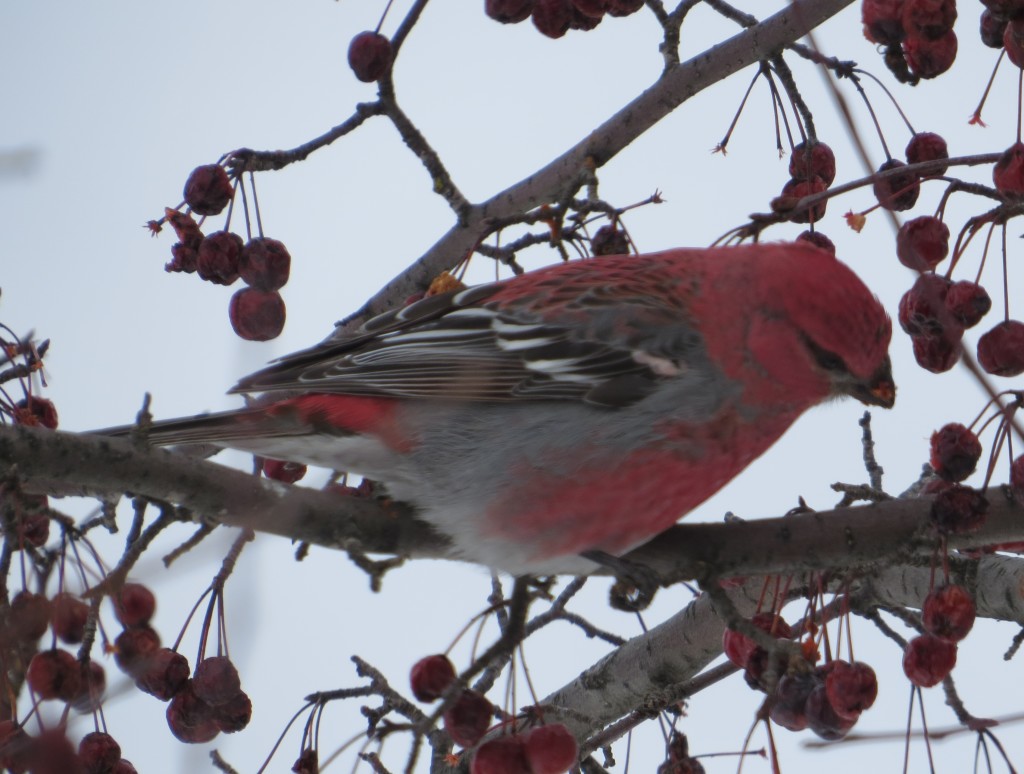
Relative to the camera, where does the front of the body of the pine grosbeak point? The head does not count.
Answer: to the viewer's right

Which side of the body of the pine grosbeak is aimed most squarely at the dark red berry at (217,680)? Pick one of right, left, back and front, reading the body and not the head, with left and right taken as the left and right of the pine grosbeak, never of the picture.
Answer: back

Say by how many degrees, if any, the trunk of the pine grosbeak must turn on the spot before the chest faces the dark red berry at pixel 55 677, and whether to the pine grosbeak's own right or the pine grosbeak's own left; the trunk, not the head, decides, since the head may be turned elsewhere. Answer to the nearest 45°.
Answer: approximately 180°

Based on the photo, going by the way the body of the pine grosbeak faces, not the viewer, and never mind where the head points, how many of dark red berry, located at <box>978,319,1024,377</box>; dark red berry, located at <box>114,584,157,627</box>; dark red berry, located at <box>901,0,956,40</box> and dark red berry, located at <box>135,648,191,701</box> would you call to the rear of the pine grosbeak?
2

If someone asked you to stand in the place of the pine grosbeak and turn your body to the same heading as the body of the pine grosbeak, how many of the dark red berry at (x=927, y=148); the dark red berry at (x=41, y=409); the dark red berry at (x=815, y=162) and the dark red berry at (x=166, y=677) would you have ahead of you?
2

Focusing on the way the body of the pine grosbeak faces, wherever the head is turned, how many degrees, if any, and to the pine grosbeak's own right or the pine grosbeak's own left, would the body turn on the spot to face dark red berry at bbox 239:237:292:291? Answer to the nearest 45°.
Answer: approximately 135° to the pine grosbeak's own right

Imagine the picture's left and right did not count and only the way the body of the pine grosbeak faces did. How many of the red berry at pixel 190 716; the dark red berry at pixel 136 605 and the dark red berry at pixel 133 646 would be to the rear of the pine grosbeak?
3

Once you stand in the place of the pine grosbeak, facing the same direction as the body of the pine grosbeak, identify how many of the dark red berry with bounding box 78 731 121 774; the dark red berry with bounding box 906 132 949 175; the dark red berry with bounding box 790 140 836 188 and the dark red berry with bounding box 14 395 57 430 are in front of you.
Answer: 2

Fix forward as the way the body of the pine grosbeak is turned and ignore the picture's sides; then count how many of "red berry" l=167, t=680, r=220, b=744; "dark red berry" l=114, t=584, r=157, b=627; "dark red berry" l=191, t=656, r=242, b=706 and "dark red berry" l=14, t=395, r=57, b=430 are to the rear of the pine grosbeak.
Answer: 4

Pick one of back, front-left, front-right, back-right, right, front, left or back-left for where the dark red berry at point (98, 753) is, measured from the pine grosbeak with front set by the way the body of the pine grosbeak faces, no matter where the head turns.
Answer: back

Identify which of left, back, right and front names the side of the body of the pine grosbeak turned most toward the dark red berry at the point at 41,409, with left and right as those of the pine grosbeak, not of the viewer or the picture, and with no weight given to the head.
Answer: back
